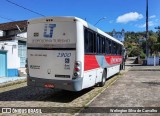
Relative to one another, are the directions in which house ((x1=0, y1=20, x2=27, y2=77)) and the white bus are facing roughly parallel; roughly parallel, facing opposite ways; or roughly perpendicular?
roughly perpendicular

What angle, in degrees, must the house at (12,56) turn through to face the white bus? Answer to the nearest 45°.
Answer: approximately 45° to its right

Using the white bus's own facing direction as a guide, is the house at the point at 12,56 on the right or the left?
on its left

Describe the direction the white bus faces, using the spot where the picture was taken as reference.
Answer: facing away from the viewer and to the right of the viewer

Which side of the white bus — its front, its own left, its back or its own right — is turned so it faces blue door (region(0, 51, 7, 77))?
left

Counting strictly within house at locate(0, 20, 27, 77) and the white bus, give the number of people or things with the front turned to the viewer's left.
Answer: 0

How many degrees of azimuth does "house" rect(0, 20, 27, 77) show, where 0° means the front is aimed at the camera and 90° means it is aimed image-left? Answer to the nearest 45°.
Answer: approximately 315°
